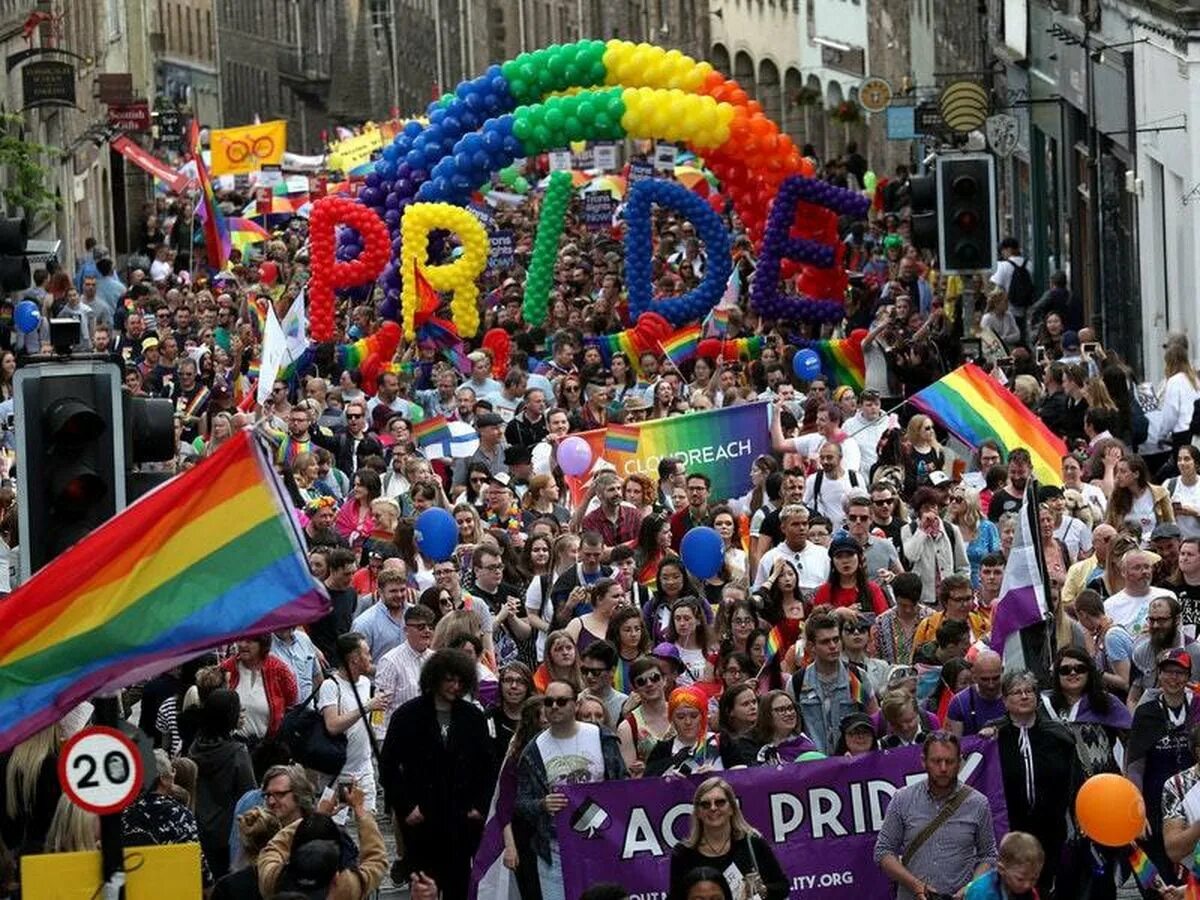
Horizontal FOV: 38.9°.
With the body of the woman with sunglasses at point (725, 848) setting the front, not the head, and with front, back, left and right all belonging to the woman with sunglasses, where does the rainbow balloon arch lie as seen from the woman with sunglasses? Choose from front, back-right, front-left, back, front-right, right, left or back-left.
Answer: back

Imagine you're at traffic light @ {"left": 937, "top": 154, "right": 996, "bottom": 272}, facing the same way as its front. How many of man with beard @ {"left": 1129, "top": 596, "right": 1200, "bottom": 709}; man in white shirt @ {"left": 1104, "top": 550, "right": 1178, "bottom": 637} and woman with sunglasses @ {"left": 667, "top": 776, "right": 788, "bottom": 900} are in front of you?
3

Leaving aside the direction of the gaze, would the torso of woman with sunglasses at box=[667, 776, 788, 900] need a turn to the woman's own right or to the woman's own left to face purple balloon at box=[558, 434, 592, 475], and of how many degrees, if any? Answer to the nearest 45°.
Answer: approximately 180°

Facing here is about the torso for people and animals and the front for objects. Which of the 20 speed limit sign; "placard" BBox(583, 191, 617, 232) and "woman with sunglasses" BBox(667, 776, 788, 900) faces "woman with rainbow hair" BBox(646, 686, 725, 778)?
the placard

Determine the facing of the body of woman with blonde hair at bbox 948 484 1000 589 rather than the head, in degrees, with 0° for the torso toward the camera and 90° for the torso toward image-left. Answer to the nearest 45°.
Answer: approximately 45°

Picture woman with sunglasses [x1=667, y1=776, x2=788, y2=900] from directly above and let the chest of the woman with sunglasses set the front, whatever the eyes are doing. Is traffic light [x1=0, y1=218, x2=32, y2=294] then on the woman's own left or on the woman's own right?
on the woman's own right

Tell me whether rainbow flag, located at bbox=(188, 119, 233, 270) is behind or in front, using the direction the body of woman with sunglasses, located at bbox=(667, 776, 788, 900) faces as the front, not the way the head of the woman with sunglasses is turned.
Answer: behind

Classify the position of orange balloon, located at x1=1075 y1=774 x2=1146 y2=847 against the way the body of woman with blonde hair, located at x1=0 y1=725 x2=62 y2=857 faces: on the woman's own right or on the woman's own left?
on the woman's own right
